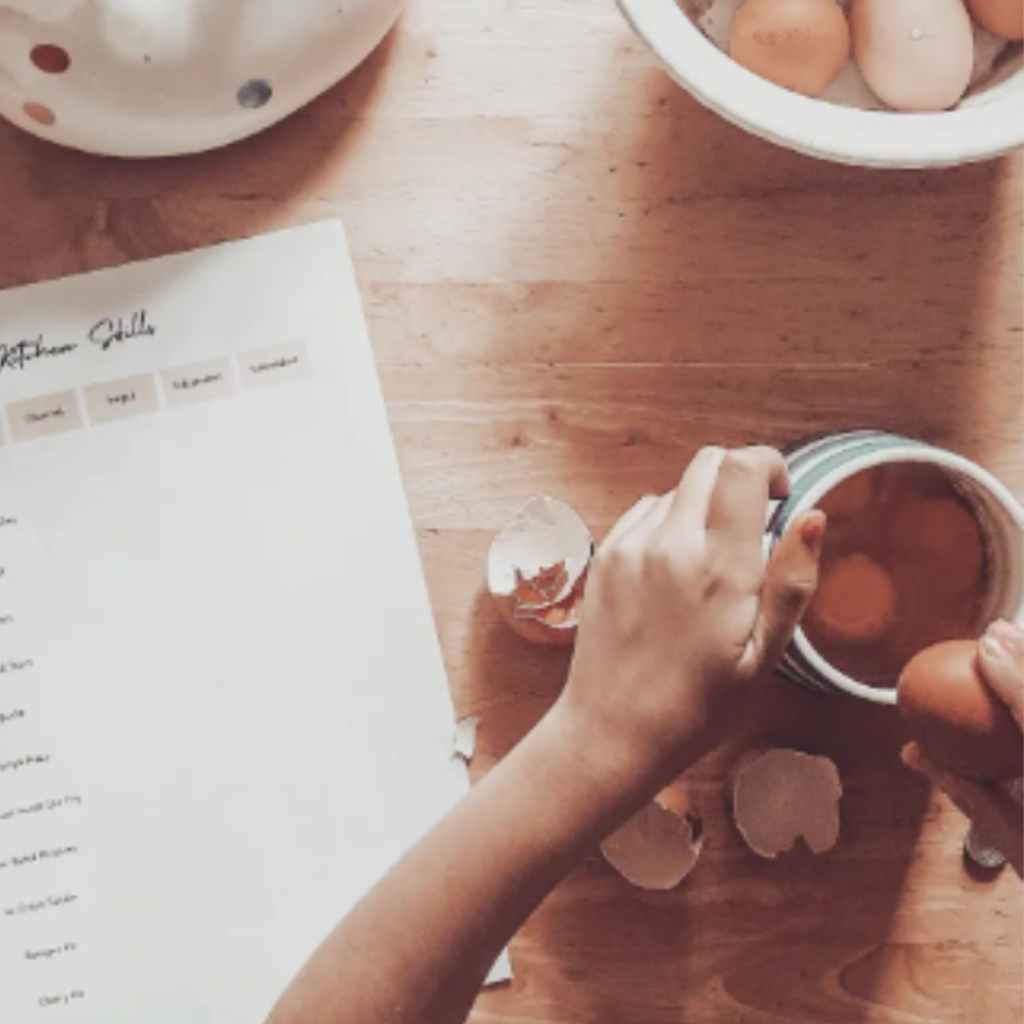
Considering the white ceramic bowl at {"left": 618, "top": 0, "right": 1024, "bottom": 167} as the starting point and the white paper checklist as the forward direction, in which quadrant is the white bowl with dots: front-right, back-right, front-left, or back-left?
front-right

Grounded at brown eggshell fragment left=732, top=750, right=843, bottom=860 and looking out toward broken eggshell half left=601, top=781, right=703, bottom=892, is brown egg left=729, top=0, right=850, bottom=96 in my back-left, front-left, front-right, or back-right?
back-right

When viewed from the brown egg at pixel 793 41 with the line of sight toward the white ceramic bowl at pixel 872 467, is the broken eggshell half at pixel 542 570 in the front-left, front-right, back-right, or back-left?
front-right
